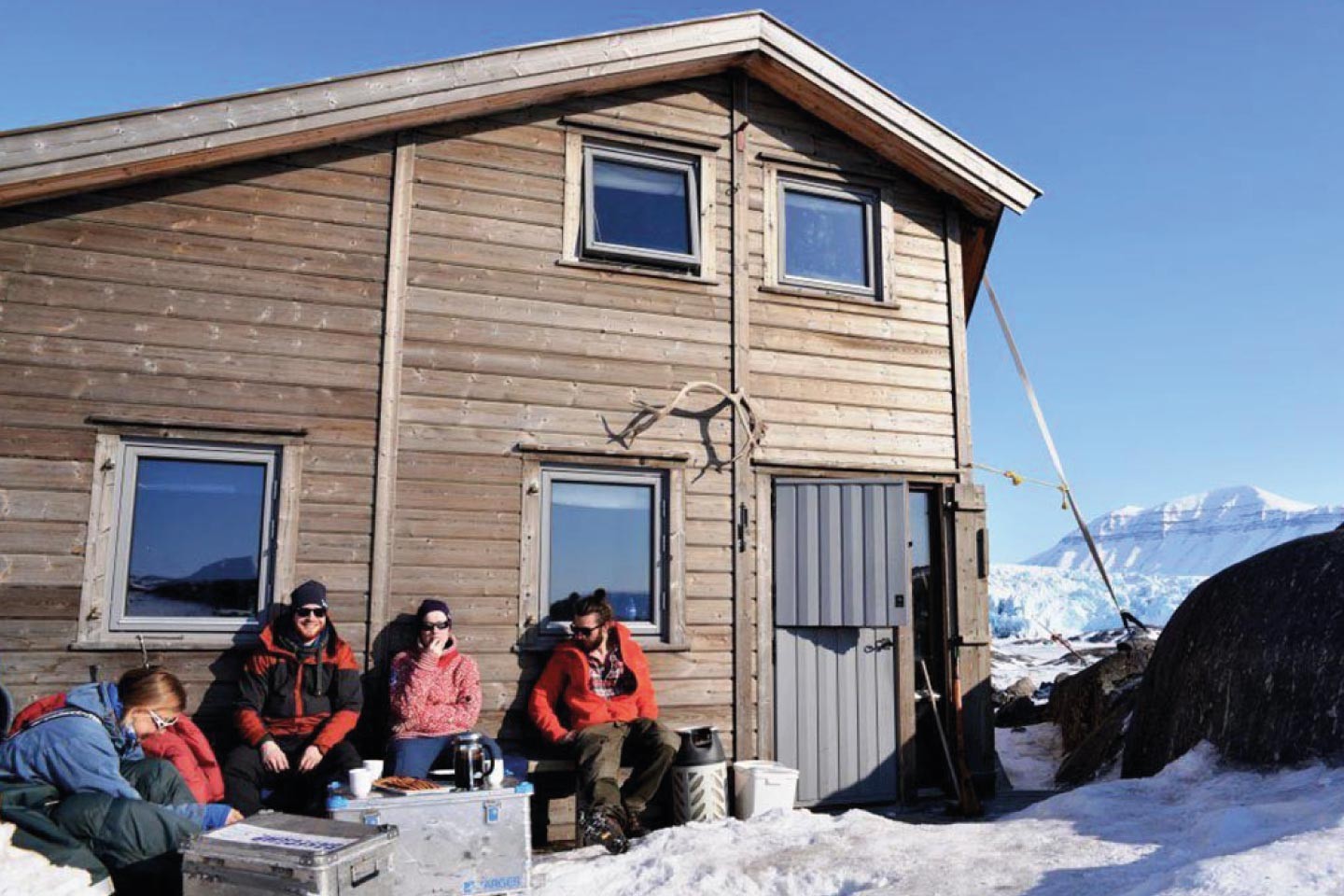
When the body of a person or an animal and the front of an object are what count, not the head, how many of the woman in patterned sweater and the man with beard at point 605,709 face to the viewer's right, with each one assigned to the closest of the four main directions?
0

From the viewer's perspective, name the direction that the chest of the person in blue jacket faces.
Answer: to the viewer's right

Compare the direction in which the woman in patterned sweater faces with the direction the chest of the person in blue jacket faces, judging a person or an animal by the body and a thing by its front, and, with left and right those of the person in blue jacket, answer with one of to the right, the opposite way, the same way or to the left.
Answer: to the right

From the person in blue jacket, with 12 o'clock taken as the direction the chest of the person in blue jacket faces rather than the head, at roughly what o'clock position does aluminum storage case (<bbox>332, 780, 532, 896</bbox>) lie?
The aluminum storage case is roughly at 12 o'clock from the person in blue jacket.

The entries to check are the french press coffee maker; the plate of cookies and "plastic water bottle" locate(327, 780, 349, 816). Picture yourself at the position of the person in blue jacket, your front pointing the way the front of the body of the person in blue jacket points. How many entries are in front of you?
3

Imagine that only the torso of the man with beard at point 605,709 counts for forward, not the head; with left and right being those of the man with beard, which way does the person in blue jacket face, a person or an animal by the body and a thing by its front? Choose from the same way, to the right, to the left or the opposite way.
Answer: to the left

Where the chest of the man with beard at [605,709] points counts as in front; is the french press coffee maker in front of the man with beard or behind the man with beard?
in front

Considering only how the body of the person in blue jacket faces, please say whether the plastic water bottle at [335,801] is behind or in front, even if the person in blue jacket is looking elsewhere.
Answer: in front

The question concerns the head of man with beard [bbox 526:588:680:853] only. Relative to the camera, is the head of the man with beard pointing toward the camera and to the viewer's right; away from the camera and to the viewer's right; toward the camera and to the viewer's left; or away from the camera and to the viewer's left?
toward the camera and to the viewer's left

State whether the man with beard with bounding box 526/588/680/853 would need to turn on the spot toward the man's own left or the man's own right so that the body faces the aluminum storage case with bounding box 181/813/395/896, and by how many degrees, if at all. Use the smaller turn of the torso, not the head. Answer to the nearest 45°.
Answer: approximately 45° to the man's own right
